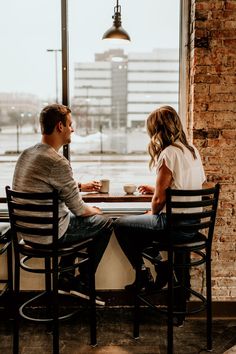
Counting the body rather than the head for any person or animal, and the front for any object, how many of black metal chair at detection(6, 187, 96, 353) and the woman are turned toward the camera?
0

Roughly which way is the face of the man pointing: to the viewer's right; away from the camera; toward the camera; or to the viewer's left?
to the viewer's right

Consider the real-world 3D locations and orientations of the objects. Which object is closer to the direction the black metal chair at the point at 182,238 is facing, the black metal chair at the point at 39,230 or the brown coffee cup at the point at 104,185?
the brown coffee cup

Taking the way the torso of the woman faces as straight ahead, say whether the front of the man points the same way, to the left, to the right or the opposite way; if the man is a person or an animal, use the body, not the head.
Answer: to the right

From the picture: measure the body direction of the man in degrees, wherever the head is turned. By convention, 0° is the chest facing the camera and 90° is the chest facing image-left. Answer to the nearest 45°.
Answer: approximately 225°

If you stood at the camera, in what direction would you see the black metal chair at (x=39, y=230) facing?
facing away from the viewer and to the right of the viewer

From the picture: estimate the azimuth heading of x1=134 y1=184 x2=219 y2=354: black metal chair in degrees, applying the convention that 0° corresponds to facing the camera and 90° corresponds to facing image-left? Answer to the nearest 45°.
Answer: approximately 135°

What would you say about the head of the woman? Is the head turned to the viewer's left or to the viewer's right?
to the viewer's left

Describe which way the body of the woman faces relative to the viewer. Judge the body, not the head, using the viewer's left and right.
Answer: facing away from the viewer and to the left of the viewer

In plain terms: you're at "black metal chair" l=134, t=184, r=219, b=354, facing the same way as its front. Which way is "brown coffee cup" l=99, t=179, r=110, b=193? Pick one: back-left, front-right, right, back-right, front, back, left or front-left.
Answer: front

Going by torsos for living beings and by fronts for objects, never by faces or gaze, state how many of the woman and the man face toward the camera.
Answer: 0
